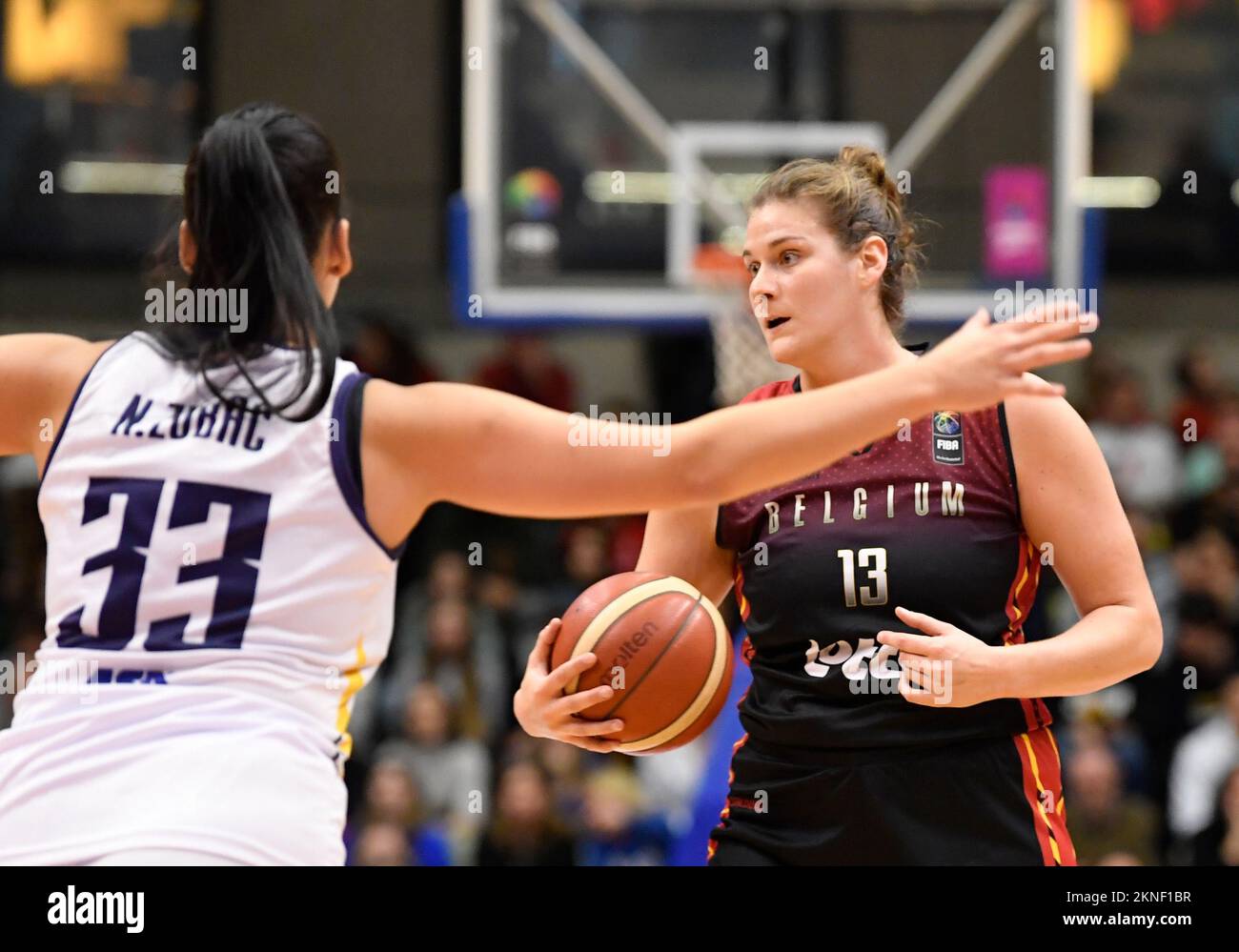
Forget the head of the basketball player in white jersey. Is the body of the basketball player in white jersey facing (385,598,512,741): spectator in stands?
yes

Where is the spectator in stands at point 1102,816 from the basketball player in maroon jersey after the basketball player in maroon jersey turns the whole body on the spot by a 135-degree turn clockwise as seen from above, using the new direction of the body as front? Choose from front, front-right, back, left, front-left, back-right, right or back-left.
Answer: front-right

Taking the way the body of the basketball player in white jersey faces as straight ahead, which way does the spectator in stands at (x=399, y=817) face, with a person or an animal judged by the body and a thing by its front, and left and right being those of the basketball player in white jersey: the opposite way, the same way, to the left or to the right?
the opposite way

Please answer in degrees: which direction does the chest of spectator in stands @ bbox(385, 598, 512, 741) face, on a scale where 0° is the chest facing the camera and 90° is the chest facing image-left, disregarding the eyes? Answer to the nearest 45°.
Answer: approximately 0°

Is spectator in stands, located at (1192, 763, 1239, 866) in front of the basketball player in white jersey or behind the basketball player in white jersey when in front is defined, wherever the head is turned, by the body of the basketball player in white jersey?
in front

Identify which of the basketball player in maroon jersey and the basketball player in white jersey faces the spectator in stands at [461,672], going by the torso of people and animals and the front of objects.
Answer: the basketball player in white jersey

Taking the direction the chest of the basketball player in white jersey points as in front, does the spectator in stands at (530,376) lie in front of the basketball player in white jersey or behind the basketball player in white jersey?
in front
